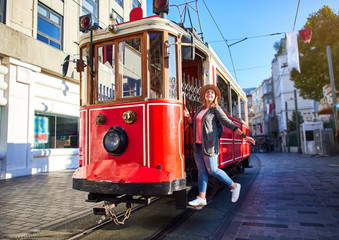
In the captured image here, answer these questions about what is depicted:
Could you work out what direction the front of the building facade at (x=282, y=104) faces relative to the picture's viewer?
facing the viewer and to the left of the viewer

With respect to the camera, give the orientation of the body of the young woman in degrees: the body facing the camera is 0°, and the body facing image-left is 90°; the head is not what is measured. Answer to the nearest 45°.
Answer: approximately 45°

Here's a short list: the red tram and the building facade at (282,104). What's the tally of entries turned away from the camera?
0
